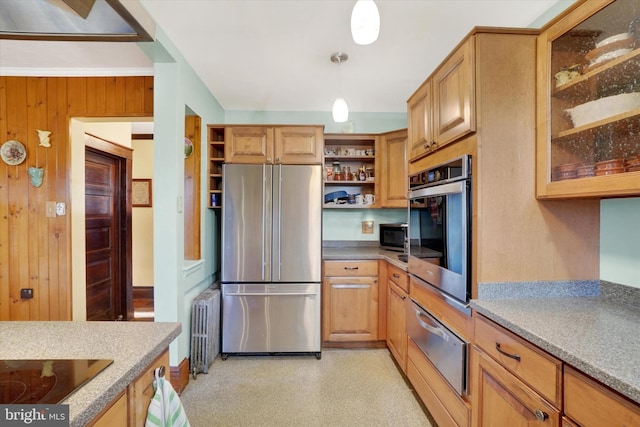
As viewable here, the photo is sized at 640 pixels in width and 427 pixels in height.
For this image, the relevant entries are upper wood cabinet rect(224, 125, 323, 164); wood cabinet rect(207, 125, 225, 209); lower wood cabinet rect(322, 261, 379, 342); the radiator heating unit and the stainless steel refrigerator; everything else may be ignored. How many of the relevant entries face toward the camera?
4

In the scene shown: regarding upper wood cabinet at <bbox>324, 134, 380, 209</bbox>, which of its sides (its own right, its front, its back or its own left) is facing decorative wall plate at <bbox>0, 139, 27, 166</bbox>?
right

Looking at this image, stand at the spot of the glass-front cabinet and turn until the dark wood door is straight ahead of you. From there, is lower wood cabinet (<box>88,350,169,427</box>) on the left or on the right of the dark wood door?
left

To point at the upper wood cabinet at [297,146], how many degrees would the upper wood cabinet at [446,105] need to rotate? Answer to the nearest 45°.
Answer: approximately 90° to its right

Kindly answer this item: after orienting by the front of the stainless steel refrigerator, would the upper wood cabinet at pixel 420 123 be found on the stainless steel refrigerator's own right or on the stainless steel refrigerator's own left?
on the stainless steel refrigerator's own left

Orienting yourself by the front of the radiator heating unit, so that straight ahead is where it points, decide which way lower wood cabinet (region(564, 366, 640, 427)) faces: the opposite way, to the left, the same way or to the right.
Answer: the opposite way

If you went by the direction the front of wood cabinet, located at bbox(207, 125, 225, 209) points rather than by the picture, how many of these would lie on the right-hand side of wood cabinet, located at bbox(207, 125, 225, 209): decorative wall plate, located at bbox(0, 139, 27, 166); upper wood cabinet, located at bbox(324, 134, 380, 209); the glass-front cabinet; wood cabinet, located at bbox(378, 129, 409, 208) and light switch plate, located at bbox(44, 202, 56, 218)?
2

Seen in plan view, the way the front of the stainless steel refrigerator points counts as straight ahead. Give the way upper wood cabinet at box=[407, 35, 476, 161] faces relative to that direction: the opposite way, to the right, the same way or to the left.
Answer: to the right

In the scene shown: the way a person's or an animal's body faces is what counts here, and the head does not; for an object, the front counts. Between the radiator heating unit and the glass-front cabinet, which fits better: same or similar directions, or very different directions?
very different directions

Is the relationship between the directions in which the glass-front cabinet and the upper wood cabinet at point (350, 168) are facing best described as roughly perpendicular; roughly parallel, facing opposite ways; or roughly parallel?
roughly perpendicular
